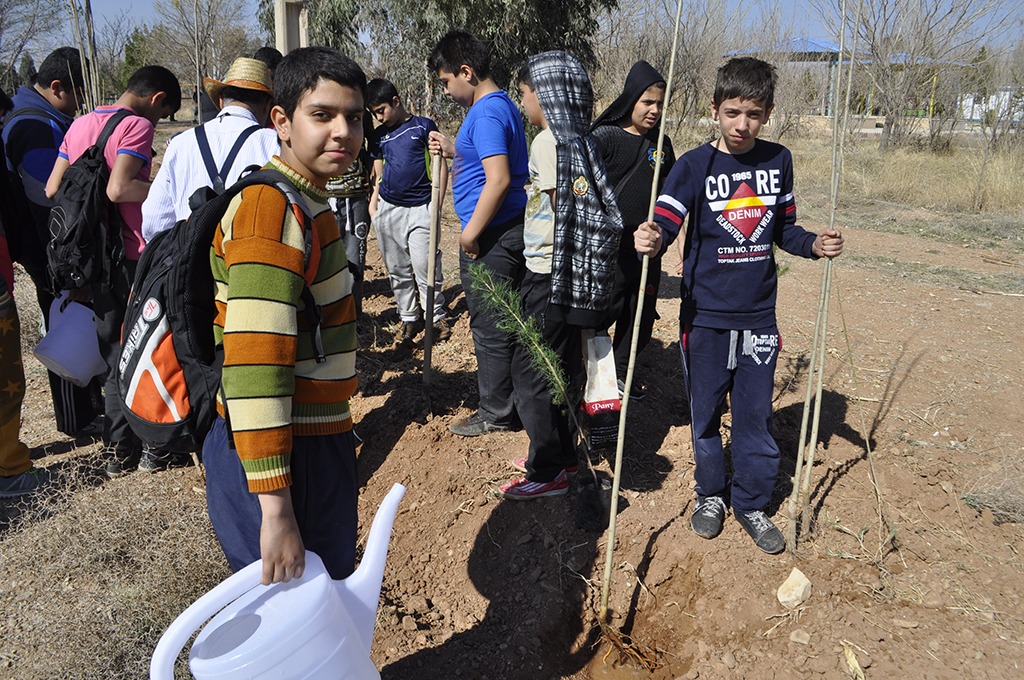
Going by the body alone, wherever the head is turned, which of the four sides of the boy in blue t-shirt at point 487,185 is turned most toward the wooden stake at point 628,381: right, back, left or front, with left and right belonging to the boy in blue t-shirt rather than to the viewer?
left

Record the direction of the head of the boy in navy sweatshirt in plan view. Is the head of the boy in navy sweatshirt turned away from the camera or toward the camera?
toward the camera

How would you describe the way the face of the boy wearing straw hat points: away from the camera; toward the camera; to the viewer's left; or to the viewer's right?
away from the camera

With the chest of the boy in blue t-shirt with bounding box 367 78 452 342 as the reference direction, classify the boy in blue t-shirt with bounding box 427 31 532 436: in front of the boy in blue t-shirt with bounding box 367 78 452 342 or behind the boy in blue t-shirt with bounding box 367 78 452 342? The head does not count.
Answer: in front

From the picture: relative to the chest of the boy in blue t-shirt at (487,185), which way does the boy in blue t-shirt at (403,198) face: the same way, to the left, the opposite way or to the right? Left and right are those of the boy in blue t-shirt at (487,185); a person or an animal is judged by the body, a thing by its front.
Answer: to the left

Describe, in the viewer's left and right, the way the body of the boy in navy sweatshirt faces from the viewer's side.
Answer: facing the viewer

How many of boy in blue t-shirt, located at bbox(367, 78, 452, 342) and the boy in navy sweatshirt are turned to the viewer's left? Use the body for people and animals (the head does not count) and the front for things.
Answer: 0

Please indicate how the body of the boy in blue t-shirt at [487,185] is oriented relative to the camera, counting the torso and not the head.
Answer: to the viewer's left

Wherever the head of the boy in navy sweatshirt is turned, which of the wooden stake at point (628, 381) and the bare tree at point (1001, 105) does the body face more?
the wooden stake

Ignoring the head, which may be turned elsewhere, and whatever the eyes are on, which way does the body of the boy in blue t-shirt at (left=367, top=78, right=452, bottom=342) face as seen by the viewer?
toward the camera

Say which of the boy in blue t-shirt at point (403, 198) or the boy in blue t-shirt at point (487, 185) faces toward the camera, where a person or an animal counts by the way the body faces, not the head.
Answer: the boy in blue t-shirt at point (403, 198)

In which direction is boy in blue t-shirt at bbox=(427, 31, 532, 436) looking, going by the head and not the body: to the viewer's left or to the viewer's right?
to the viewer's left

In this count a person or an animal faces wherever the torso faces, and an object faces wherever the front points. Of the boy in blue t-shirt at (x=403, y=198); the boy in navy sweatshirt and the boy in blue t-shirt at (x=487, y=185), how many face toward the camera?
2
